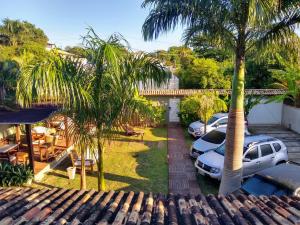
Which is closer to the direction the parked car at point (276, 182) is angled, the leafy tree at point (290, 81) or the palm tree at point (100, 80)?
the palm tree

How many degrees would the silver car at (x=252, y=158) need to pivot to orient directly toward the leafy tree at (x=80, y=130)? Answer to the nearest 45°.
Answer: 0° — it already faces it

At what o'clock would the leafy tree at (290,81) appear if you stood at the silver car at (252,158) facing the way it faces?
The leafy tree is roughly at 5 o'clock from the silver car.

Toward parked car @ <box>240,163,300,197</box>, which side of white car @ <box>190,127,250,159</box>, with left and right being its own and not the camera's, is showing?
left

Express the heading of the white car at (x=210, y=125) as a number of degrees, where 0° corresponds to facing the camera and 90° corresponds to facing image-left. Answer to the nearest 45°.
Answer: approximately 45°

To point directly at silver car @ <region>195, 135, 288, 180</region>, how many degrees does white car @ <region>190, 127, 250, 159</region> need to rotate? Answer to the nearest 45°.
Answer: approximately 90° to its left

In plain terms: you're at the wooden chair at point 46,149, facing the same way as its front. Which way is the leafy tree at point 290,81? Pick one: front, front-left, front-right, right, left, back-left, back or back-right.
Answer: back-left

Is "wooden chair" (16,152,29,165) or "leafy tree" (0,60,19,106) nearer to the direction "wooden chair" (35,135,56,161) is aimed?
the wooden chair

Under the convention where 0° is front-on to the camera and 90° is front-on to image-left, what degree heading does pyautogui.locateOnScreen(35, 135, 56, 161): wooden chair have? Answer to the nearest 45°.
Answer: approximately 45°

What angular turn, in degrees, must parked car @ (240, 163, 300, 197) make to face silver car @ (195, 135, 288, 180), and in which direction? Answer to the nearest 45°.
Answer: approximately 135° to its right

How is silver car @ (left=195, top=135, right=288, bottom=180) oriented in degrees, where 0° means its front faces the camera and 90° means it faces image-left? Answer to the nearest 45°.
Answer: approximately 45°

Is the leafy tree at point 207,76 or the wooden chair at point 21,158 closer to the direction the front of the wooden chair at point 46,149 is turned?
the wooden chair

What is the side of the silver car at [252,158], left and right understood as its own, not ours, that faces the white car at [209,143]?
right
